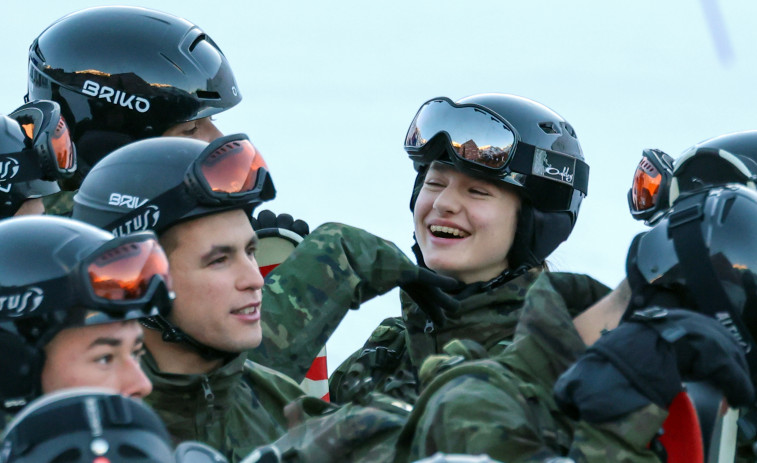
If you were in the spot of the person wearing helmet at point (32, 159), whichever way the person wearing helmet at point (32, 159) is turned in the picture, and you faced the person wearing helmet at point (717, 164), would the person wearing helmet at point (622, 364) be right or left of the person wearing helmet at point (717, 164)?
right

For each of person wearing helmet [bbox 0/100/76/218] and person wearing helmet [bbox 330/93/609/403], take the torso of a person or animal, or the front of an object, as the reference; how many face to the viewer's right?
1

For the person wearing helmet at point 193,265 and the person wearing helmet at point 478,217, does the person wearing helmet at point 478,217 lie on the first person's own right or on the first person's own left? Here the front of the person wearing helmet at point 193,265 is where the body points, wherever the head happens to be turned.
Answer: on the first person's own left

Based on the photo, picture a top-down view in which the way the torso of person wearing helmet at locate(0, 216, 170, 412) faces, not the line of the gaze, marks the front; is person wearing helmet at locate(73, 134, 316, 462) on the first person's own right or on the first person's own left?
on the first person's own left

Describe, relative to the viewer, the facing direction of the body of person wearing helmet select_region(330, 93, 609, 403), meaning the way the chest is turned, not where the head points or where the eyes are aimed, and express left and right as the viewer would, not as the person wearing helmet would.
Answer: facing the viewer and to the left of the viewer

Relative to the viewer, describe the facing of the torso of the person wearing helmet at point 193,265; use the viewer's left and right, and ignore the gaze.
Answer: facing the viewer and to the right of the viewer

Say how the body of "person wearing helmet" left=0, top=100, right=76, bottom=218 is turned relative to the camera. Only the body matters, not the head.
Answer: to the viewer's right

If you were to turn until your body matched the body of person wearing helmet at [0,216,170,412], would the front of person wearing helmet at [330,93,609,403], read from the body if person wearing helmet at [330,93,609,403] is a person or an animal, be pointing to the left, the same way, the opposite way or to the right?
to the right

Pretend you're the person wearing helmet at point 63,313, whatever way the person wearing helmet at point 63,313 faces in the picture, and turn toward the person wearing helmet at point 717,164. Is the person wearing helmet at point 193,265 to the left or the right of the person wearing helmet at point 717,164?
left

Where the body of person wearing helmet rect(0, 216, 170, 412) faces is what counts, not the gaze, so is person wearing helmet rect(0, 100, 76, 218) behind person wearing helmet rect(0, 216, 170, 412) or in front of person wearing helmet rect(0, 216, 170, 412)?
behind

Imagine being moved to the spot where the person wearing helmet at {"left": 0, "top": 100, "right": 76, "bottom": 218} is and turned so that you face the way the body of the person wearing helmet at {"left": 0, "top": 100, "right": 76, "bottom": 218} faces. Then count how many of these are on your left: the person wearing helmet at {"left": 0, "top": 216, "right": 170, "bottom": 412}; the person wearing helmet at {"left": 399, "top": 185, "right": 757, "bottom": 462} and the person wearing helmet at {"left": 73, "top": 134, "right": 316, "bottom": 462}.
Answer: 0

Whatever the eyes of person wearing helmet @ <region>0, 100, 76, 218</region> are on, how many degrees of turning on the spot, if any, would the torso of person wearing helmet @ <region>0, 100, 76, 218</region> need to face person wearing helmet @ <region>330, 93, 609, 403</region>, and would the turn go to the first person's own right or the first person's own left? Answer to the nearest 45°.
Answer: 0° — they already face them

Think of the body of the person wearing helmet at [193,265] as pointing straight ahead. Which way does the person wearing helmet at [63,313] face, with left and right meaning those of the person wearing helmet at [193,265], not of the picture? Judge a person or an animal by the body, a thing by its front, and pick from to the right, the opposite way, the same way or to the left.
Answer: the same way

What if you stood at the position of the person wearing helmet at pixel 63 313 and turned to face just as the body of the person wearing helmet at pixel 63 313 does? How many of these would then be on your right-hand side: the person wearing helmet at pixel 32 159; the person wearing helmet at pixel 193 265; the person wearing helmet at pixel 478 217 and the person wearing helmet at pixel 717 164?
0
